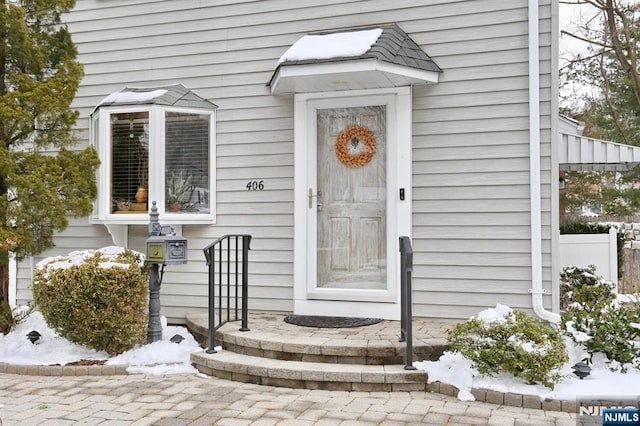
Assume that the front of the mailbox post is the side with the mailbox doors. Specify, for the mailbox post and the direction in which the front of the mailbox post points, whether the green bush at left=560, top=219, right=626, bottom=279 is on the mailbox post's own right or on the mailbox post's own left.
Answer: on the mailbox post's own left

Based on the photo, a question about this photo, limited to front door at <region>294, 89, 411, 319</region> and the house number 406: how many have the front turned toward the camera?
2

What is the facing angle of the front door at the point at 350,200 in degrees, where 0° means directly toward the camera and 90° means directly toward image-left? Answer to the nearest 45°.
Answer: approximately 0°

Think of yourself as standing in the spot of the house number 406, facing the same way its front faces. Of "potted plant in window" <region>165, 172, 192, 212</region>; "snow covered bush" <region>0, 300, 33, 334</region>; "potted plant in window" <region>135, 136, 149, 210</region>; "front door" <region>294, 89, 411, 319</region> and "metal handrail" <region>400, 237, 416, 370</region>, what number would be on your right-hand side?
3

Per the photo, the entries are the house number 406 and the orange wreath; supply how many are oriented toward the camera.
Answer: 2

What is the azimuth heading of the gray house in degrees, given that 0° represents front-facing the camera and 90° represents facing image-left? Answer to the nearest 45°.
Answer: approximately 0°

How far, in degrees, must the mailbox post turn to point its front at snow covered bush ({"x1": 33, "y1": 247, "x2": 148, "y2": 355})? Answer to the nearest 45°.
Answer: approximately 135° to its right

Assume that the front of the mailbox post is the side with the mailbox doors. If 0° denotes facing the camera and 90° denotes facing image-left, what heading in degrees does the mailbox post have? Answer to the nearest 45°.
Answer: approximately 315°

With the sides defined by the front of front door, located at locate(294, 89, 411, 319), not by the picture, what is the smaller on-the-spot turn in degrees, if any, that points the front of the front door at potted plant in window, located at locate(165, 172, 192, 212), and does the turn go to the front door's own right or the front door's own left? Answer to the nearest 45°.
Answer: approximately 90° to the front door's own right

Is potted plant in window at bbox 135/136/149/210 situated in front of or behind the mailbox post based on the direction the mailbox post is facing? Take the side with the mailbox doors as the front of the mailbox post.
behind

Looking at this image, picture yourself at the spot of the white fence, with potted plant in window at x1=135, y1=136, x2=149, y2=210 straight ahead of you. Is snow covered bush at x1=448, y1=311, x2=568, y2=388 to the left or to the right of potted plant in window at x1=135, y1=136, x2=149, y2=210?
left

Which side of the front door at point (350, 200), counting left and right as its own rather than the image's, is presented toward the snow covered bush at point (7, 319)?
right

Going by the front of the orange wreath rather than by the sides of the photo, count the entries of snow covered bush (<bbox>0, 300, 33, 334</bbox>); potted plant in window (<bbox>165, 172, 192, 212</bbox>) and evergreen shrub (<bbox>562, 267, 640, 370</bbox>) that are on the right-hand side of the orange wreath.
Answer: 2

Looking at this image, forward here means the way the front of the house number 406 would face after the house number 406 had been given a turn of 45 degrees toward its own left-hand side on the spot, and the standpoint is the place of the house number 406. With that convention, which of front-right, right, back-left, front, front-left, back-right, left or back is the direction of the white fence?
front-left

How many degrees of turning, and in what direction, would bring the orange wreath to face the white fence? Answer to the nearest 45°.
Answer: approximately 135° to its left
